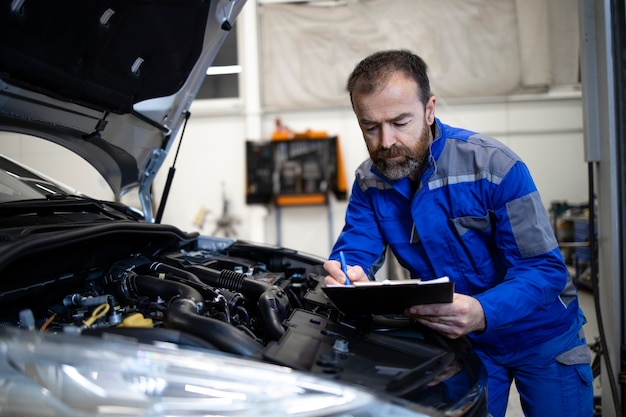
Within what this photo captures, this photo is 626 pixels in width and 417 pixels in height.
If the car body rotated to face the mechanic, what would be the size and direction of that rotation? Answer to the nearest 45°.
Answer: approximately 45° to its left

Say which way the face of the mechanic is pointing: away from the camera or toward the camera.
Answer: toward the camera

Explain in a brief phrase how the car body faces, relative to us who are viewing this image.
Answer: facing the viewer and to the right of the viewer

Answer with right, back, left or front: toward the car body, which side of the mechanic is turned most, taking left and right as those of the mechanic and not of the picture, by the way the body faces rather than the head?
front

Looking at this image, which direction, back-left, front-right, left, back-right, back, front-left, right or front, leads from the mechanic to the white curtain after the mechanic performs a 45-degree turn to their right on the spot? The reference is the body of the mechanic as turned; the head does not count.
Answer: right

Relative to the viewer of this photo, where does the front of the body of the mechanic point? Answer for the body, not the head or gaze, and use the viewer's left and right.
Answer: facing the viewer and to the left of the viewer

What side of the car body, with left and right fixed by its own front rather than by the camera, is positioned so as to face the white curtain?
left

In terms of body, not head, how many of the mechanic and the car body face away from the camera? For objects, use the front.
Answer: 0
